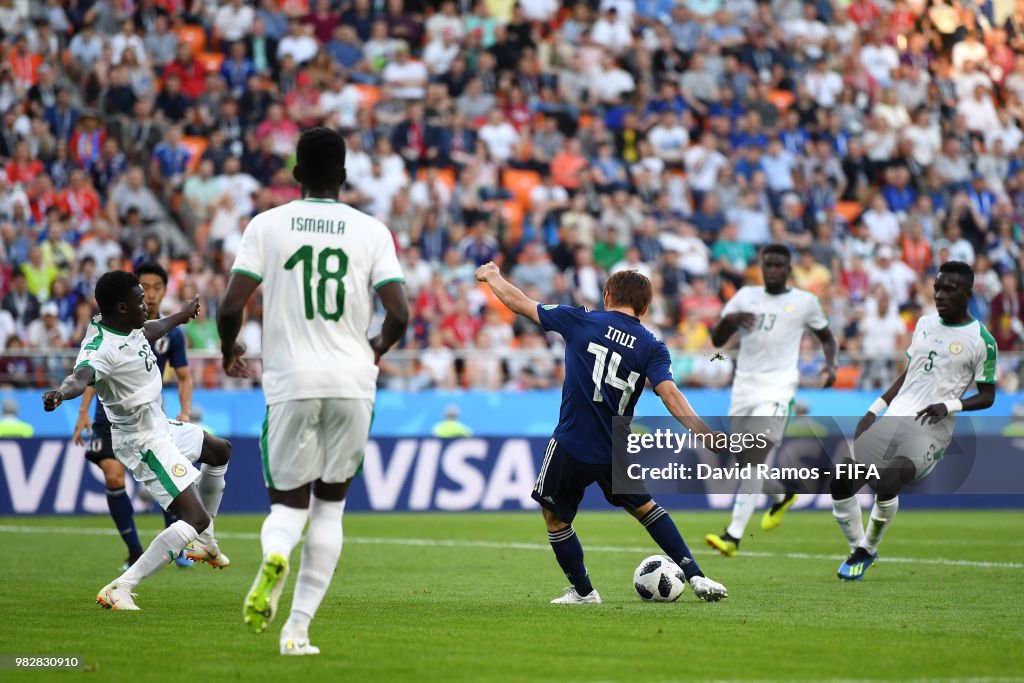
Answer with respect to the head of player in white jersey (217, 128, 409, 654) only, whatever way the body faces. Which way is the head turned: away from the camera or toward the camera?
away from the camera

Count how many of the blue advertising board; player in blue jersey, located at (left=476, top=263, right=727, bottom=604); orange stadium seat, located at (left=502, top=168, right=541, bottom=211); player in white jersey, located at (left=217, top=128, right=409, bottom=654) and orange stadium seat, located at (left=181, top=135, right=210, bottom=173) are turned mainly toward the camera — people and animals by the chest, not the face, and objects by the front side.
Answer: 3

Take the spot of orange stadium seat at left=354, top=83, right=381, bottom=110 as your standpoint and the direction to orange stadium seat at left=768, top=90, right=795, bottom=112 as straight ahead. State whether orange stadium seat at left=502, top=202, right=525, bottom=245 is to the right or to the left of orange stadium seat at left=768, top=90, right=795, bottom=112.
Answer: right

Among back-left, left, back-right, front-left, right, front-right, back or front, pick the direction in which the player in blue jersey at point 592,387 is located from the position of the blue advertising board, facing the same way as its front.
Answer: front

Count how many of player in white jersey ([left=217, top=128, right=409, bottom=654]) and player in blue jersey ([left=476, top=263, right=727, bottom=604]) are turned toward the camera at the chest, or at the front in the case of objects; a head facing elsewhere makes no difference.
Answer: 0

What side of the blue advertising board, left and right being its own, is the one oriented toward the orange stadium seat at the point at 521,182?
back

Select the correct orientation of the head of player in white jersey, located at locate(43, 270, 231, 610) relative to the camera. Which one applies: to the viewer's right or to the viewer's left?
to the viewer's right

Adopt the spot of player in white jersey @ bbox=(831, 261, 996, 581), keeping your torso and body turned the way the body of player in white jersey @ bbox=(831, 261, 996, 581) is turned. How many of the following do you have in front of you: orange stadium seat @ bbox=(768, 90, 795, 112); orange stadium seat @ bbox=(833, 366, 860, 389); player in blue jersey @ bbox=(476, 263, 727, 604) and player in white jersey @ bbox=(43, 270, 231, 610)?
2

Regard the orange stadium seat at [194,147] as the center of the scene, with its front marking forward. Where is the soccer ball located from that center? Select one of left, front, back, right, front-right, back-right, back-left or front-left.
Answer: front

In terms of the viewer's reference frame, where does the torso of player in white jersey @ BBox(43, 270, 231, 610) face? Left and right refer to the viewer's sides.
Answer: facing the viewer and to the right of the viewer

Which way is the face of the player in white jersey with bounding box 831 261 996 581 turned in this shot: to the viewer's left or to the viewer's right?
to the viewer's left

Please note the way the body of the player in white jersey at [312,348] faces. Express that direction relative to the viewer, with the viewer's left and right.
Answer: facing away from the viewer

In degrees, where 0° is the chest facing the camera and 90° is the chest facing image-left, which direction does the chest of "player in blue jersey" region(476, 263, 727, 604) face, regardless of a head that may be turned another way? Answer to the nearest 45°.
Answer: approximately 180°

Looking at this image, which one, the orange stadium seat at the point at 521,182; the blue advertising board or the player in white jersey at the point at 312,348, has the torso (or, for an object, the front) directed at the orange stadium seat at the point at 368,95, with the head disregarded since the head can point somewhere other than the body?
the player in white jersey

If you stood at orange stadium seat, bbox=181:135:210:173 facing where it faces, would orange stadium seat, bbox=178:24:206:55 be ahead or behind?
behind

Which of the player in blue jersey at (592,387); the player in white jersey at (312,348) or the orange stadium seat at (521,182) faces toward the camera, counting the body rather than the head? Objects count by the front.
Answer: the orange stadium seat

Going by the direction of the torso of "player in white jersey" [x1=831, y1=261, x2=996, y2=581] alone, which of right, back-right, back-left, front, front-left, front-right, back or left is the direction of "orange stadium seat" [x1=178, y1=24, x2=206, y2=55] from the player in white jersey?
right

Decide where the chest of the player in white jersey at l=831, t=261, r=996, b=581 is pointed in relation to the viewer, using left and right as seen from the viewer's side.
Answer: facing the viewer and to the left of the viewer
